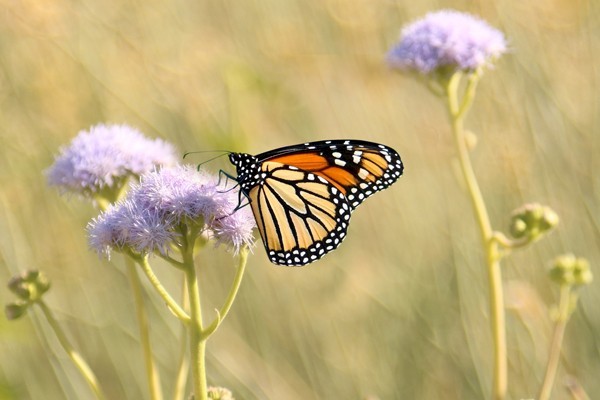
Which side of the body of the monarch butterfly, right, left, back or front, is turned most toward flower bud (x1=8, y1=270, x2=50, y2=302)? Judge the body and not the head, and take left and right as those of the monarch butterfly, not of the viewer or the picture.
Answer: front

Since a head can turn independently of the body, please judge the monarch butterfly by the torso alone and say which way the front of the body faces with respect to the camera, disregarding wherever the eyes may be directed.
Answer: to the viewer's left

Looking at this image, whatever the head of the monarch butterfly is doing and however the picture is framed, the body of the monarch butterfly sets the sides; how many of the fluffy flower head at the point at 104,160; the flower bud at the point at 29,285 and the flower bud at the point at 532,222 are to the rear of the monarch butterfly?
1

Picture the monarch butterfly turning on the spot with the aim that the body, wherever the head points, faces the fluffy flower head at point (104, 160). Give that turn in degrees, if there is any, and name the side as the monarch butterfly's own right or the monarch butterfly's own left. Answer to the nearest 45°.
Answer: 0° — it already faces it

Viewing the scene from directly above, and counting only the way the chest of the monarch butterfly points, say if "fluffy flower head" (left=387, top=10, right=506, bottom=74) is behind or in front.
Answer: behind

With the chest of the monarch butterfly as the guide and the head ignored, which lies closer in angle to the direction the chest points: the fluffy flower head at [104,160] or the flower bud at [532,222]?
the fluffy flower head

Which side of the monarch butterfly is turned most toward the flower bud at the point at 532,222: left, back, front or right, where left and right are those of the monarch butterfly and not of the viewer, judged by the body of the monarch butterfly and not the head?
back
